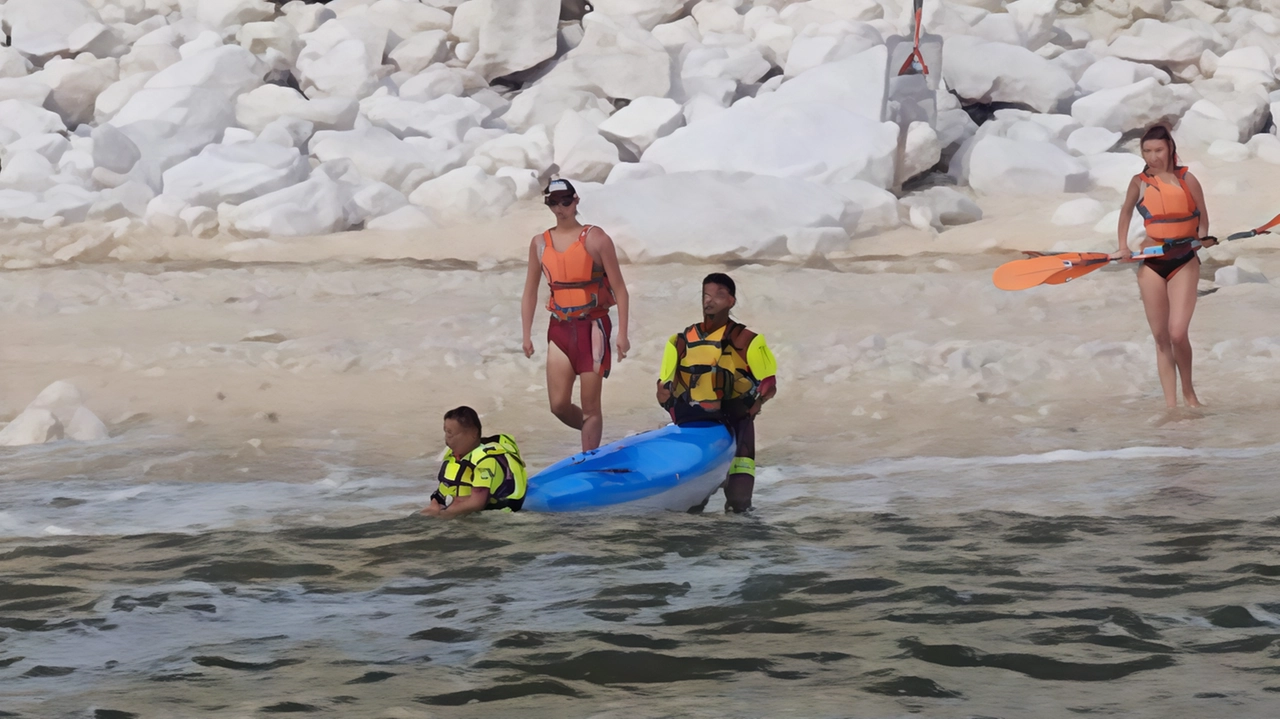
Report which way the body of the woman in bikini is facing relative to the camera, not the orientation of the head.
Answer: toward the camera

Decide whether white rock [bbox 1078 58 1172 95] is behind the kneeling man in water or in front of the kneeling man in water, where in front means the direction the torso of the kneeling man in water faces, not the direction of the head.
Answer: behind

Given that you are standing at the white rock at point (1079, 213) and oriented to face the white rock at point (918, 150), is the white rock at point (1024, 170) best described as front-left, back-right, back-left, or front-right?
front-right

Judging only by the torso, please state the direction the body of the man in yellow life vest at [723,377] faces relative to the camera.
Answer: toward the camera

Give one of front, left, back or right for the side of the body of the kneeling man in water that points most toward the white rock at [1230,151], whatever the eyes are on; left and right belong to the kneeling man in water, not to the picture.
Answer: back

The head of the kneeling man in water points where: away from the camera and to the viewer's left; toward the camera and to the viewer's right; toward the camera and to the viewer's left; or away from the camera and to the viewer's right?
toward the camera and to the viewer's left

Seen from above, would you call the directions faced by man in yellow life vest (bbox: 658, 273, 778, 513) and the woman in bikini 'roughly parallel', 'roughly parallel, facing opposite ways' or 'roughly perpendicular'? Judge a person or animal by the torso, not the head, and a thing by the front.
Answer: roughly parallel

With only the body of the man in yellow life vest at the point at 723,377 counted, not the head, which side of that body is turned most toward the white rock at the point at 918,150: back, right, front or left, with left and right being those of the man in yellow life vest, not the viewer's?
back

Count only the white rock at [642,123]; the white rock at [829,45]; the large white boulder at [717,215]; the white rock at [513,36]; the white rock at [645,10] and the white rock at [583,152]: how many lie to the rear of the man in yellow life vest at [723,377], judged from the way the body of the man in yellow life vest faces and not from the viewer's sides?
6

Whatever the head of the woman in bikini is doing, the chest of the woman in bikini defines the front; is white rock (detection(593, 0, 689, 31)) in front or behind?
behind

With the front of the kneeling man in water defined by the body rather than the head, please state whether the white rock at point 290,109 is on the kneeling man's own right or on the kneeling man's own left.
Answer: on the kneeling man's own right

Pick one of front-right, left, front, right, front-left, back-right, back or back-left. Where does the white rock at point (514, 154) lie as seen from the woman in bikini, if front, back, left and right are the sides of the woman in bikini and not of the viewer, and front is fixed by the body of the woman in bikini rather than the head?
back-right

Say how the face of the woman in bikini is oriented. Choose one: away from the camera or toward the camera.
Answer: toward the camera

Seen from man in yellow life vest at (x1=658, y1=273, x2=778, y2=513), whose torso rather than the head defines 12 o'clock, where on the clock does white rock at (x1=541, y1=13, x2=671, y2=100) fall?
The white rock is roughly at 6 o'clock from the man in yellow life vest.

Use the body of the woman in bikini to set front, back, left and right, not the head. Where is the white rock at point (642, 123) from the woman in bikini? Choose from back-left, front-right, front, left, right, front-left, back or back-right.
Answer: back-right
